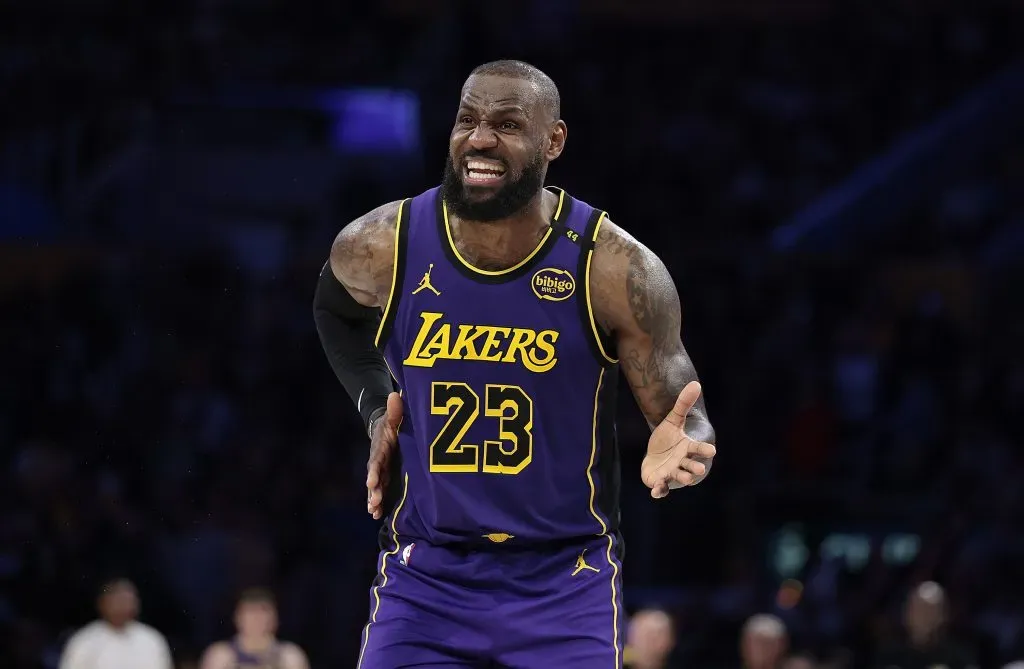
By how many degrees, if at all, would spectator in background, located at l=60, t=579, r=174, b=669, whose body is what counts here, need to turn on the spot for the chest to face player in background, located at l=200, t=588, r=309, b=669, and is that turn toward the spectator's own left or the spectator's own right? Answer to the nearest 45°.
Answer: approximately 45° to the spectator's own left

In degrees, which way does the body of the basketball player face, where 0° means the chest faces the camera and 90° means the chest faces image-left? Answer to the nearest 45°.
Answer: approximately 0°

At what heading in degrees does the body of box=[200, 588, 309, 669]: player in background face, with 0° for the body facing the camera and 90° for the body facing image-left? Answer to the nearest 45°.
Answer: approximately 0°

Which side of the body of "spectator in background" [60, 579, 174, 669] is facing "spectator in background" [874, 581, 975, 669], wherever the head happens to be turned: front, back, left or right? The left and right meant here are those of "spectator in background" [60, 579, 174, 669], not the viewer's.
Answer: left

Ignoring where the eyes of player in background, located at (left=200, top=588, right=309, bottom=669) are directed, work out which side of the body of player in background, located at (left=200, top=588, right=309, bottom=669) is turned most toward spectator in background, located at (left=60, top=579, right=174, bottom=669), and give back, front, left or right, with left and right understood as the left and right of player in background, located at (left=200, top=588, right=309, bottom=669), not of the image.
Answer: right

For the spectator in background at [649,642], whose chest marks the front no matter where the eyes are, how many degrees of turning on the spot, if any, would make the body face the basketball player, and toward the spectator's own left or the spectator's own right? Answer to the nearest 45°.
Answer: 0° — they already face them

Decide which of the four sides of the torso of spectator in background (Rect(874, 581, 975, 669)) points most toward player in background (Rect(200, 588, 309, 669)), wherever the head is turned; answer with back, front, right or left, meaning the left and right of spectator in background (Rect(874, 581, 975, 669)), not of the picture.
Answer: right

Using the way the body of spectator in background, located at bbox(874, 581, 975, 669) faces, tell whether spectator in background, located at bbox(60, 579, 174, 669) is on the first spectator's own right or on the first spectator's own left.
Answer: on the first spectator's own right

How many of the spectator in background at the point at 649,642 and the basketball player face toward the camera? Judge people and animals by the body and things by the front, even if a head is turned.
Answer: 2
